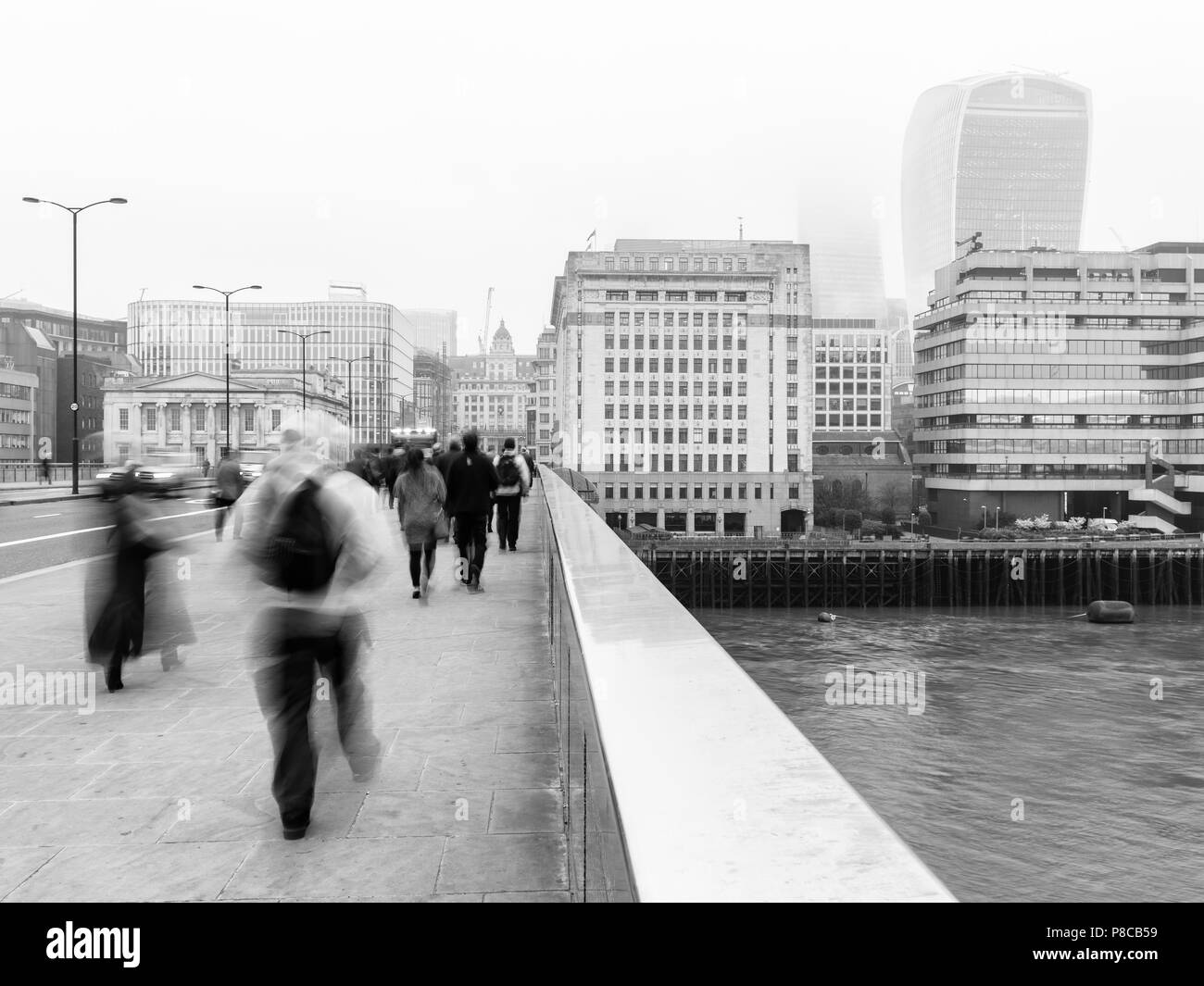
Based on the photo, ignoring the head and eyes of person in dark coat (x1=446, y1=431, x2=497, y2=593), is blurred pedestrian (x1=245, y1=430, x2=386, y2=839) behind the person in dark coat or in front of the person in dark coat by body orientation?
behind

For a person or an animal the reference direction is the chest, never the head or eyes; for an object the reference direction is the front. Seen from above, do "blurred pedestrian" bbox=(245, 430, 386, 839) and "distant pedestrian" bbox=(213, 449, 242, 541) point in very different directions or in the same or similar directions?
same or similar directions

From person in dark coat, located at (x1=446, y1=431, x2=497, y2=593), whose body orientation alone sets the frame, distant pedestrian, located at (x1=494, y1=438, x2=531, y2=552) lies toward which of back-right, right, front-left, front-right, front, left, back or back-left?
front

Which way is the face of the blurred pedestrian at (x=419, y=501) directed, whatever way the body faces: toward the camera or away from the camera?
away from the camera

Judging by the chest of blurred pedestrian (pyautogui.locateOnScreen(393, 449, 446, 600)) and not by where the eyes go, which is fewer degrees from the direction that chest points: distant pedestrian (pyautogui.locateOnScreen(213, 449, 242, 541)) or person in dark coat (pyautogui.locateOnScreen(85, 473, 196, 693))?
the distant pedestrian

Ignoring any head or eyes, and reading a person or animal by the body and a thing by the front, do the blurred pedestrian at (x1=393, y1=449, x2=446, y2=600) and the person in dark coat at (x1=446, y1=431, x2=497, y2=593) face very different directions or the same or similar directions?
same or similar directions

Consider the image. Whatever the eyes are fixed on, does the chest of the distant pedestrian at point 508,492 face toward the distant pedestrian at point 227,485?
no

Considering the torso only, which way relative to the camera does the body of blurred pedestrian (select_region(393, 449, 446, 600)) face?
away from the camera

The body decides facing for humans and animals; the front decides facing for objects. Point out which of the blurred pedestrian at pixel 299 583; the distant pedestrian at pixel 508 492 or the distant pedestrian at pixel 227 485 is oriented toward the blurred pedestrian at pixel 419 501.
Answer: the blurred pedestrian at pixel 299 583

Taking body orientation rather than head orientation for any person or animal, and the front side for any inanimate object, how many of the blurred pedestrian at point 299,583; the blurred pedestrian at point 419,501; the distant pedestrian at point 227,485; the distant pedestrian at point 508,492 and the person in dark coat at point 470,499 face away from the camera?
5

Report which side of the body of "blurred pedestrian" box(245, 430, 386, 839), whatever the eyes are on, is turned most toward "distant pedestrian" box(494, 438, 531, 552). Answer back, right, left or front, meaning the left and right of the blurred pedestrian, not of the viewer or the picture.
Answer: front

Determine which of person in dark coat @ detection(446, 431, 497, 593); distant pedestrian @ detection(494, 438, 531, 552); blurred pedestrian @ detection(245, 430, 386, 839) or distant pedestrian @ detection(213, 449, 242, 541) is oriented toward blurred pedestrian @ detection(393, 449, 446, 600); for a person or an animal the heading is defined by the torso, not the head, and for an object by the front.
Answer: blurred pedestrian @ detection(245, 430, 386, 839)

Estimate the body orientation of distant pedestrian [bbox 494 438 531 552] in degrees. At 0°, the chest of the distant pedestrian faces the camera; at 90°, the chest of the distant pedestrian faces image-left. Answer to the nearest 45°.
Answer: approximately 180°

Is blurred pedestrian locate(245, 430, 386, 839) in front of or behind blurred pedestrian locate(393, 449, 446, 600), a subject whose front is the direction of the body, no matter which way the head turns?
behind

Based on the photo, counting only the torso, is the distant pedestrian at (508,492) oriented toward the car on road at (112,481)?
no

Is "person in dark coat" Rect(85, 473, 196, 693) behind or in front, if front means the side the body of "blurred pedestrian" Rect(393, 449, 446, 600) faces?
behind

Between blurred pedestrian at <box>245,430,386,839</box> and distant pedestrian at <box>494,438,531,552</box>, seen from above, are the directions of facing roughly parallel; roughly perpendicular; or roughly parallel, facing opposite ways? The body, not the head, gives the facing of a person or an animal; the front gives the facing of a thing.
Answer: roughly parallel

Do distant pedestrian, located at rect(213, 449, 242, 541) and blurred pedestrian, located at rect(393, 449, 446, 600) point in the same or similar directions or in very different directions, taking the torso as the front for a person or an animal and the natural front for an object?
same or similar directions

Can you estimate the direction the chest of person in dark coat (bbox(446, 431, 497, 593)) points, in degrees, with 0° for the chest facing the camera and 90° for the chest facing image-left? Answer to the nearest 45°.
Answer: approximately 180°

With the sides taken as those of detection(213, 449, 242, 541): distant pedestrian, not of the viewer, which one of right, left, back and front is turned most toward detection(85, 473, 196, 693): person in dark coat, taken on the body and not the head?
back
